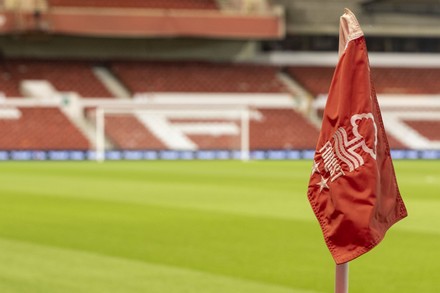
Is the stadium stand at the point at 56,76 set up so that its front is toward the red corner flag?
yes

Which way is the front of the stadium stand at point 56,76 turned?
toward the camera

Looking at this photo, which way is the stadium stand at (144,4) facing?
toward the camera

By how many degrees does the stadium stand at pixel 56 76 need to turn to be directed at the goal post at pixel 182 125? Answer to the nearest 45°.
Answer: approximately 45° to its left

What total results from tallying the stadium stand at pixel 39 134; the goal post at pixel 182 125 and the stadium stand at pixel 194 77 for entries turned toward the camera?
3

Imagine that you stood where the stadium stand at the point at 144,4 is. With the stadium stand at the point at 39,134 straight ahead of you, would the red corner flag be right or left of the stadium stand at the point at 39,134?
left

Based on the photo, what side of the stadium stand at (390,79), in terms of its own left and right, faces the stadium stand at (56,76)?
right

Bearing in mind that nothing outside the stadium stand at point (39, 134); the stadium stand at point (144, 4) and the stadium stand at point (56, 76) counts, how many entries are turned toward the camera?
3
